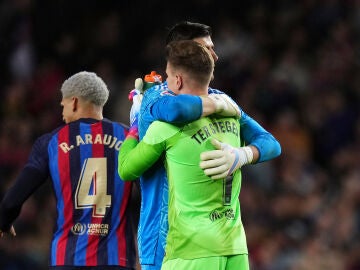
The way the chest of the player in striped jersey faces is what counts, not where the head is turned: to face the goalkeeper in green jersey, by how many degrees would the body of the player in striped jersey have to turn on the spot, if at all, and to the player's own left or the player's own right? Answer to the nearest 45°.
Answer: approximately 135° to the player's own right

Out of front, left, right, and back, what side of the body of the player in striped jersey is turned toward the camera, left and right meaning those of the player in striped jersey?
back

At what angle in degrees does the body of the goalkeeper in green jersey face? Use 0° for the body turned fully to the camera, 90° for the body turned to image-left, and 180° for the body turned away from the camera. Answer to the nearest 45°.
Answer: approximately 135°
